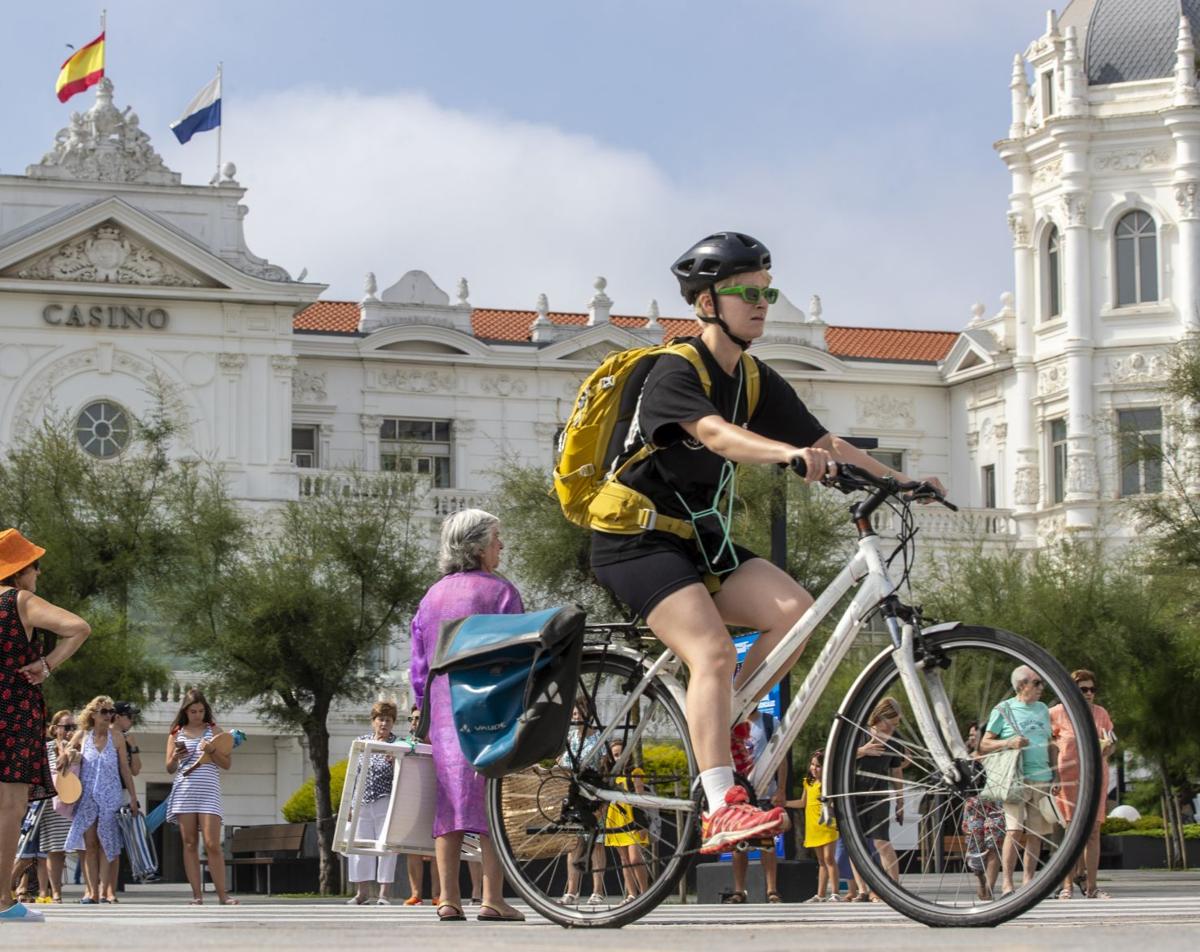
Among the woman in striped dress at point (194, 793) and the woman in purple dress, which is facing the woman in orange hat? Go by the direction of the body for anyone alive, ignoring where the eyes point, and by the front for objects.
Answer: the woman in striped dress

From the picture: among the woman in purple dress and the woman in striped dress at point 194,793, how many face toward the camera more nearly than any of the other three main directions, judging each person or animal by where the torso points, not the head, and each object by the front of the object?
1

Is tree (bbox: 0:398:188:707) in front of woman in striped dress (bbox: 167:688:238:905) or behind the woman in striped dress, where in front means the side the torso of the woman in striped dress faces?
behind

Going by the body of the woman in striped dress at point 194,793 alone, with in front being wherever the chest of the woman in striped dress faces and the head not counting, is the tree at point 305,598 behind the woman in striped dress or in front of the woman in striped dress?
behind

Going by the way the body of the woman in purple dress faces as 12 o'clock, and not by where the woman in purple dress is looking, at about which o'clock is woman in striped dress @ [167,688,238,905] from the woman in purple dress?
The woman in striped dress is roughly at 10 o'clock from the woman in purple dress.

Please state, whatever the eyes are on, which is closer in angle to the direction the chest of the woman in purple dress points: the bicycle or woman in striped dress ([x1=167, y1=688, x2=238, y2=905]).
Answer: the woman in striped dress

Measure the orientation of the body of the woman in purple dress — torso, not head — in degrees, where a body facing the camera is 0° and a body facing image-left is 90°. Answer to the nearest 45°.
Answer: approximately 225°

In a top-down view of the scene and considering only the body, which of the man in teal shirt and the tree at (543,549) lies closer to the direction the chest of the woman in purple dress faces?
the tree

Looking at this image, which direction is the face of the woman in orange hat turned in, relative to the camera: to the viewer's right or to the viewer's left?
to the viewer's right

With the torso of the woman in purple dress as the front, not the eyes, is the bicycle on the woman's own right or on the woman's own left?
on the woman's own right

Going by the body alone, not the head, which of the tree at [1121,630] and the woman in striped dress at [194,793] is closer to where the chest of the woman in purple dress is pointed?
the tree

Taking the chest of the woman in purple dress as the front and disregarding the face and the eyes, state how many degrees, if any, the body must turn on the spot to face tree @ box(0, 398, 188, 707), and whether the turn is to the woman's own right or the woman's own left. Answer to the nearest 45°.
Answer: approximately 45° to the woman's own left

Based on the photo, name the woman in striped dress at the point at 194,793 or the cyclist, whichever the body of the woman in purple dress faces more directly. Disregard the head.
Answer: the woman in striped dress

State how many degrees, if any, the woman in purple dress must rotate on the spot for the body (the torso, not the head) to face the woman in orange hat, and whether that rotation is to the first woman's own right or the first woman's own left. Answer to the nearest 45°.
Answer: approximately 135° to the first woman's own left
